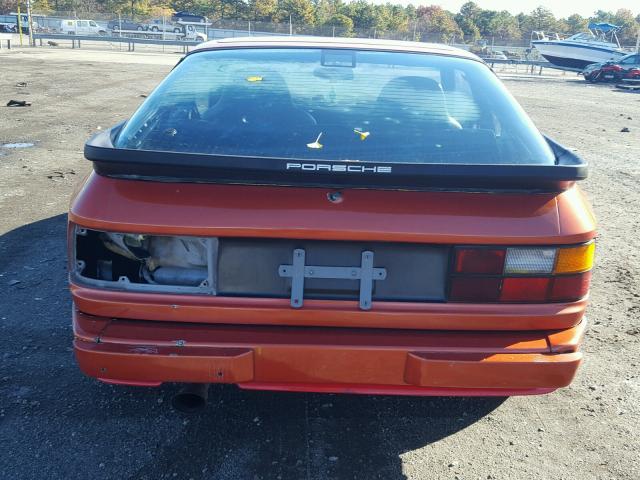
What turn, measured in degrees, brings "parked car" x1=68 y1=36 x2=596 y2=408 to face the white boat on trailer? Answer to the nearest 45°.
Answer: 0° — it already faces it

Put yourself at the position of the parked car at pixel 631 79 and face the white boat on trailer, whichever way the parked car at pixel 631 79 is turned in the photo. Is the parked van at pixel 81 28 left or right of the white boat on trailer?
left

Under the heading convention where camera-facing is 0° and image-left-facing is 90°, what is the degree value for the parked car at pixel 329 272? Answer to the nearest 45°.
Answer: approximately 180°

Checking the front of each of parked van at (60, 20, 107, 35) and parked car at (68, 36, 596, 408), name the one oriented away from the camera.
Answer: parked car at (68, 36, 596, 408)
